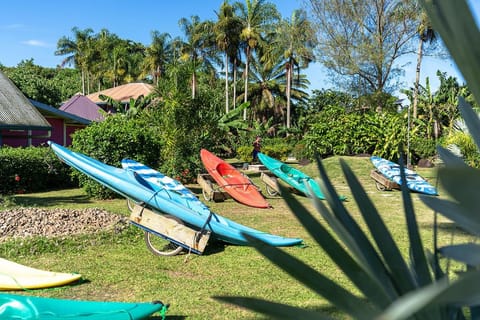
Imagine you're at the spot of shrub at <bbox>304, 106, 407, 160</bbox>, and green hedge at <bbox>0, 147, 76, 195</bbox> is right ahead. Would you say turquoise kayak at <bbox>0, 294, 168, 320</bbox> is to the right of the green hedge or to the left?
left
